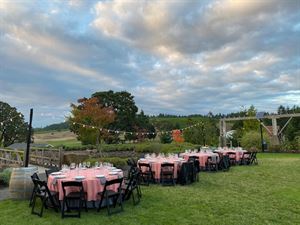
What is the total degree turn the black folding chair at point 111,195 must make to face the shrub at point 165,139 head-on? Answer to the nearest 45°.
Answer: approximately 45° to its right

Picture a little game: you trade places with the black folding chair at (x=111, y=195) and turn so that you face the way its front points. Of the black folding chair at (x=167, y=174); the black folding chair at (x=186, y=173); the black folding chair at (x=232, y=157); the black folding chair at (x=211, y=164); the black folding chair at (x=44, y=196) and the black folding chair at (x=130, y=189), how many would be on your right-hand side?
5

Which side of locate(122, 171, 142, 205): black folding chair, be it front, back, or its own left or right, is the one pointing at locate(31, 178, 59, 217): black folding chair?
front

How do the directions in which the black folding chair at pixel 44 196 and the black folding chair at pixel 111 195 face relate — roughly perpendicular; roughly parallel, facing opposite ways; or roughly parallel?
roughly perpendicular

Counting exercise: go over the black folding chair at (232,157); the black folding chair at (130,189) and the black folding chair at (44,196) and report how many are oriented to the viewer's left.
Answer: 1

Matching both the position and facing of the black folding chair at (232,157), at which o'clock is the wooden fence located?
The wooden fence is roughly at 9 o'clock from the black folding chair.

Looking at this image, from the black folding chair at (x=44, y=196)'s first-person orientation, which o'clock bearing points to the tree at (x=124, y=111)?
The tree is roughly at 11 o'clock from the black folding chair.

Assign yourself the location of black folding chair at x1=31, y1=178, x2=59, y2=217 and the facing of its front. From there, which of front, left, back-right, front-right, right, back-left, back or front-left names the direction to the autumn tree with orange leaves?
front-left

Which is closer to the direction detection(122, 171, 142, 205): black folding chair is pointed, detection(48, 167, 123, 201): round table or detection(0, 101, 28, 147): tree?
the round table

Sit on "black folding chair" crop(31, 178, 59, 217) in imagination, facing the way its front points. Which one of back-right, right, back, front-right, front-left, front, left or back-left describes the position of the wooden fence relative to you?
front-left

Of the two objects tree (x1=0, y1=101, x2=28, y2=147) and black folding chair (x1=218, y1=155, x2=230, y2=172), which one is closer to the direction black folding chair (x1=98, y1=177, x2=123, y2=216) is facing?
the tree

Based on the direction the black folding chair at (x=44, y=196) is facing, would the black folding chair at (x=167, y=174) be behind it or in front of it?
in front

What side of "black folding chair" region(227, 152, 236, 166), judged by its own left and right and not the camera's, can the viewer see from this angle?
back

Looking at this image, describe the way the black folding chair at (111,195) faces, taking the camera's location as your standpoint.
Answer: facing away from the viewer and to the left of the viewer

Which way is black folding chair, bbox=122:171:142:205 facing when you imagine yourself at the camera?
facing to the left of the viewer

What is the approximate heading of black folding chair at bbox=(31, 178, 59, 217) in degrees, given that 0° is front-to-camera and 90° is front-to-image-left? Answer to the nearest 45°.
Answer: approximately 225°

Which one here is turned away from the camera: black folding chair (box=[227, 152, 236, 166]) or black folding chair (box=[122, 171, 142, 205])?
black folding chair (box=[227, 152, 236, 166])

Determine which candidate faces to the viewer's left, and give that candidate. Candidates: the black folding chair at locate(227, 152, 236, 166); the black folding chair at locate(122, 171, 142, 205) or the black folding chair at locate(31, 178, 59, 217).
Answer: the black folding chair at locate(122, 171, 142, 205)

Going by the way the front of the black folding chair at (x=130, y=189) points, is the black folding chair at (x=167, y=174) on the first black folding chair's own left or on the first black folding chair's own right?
on the first black folding chair's own right
